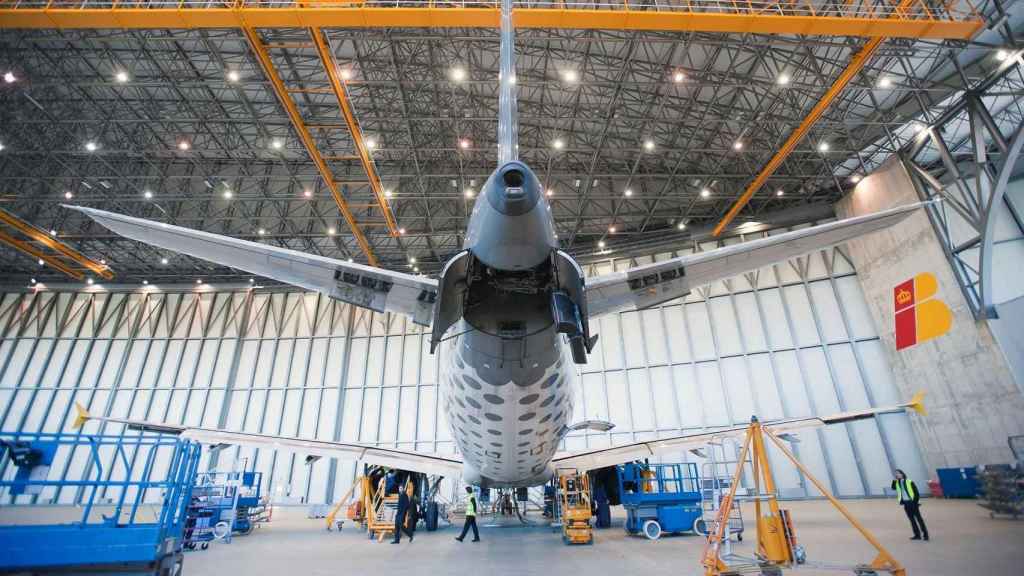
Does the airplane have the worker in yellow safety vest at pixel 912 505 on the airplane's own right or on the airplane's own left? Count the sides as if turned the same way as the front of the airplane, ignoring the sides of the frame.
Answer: on the airplane's own right

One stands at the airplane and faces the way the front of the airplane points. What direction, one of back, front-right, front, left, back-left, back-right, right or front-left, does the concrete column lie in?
front-right

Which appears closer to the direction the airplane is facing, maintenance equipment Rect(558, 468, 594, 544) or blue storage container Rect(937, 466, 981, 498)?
the maintenance equipment

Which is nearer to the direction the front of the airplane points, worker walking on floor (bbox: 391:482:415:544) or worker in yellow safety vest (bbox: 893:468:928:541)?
the worker walking on floor

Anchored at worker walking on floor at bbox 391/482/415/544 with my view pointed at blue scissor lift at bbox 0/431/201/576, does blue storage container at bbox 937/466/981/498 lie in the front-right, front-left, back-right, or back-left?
back-left

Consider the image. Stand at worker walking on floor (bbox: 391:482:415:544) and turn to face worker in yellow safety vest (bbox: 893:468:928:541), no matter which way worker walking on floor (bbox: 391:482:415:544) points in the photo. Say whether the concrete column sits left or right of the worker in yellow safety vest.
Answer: left

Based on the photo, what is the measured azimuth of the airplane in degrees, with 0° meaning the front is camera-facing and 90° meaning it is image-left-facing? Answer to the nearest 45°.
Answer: approximately 180°

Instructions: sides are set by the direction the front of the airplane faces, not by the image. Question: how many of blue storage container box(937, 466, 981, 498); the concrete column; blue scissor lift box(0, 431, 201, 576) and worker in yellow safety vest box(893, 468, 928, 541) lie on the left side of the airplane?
1

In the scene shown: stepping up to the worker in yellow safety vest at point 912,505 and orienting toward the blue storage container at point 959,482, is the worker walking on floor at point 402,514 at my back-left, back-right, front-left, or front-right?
back-left
